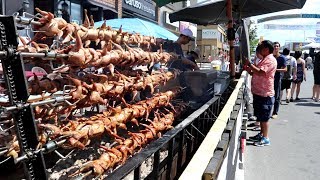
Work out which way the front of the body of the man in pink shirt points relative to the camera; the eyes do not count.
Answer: to the viewer's left

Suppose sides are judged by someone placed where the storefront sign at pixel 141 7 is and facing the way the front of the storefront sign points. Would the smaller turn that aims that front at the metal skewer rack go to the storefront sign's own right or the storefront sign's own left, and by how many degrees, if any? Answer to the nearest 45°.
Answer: approximately 45° to the storefront sign's own right

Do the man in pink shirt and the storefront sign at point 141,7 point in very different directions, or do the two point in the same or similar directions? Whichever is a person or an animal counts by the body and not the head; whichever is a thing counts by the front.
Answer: very different directions

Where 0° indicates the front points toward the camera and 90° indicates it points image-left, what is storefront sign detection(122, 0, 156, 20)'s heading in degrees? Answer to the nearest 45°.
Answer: approximately 315°

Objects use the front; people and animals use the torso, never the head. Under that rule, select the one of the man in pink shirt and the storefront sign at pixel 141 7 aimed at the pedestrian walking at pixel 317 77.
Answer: the storefront sign

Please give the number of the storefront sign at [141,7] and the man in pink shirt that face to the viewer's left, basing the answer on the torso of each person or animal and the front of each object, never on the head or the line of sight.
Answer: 1

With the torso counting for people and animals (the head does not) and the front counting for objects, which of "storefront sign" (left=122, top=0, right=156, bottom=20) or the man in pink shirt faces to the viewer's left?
the man in pink shirt

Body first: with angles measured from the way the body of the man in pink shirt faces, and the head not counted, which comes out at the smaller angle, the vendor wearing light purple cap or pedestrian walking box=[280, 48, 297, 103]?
the vendor wearing light purple cap

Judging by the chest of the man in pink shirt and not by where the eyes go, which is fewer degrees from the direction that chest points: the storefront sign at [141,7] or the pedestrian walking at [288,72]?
the storefront sign

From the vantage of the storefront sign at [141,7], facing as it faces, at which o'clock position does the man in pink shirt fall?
The man in pink shirt is roughly at 1 o'clock from the storefront sign.
